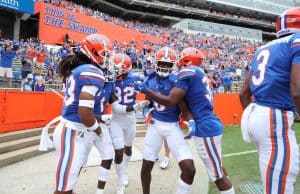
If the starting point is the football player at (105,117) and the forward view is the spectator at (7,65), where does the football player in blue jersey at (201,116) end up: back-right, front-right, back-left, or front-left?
back-right

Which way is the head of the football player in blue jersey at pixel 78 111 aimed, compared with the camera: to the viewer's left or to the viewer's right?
to the viewer's right

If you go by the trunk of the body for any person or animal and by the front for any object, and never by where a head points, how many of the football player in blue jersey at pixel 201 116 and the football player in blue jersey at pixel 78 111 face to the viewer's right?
1

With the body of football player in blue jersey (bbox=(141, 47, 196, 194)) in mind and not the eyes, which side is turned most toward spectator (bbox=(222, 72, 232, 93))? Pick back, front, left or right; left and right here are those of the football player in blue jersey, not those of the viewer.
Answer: back

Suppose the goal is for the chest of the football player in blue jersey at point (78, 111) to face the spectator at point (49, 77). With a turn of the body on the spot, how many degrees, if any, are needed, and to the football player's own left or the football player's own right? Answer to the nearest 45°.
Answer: approximately 90° to the football player's own left

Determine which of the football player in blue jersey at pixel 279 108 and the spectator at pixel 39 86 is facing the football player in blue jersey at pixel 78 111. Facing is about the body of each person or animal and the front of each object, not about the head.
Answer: the spectator

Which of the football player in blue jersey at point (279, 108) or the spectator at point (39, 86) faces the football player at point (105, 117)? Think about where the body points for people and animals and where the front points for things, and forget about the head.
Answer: the spectator

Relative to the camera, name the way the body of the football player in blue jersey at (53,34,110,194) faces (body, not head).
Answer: to the viewer's right

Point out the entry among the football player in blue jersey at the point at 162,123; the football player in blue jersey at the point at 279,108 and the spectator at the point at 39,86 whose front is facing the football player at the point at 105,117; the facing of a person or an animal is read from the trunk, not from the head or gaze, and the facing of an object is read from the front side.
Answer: the spectator
